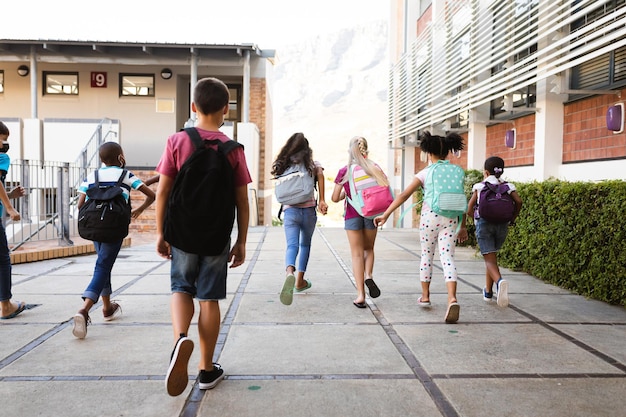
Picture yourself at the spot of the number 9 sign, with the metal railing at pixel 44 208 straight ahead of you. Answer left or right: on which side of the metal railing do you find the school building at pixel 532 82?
left

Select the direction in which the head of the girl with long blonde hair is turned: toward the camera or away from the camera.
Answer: away from the camera

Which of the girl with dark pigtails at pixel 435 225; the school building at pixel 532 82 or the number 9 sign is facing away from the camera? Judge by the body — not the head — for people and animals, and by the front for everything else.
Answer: the girl with dark pigtails

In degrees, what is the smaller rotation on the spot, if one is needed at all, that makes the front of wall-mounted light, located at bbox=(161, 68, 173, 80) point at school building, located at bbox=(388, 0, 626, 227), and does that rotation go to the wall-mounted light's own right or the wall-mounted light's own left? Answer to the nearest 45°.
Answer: approximately 45° to the wall-mounted light's own left

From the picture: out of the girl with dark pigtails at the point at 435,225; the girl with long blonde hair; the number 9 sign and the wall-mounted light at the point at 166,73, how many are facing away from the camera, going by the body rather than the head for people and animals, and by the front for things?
2

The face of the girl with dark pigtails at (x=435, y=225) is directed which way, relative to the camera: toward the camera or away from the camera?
away from the camera

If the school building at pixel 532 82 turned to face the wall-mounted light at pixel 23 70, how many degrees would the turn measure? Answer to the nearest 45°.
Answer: approximately 45° to its right

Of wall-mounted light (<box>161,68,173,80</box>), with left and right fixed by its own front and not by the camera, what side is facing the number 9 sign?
right

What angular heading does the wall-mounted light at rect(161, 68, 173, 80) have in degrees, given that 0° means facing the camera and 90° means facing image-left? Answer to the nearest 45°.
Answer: approximately 0°

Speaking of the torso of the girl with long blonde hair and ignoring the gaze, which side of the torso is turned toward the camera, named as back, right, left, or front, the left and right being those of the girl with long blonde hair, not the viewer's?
back

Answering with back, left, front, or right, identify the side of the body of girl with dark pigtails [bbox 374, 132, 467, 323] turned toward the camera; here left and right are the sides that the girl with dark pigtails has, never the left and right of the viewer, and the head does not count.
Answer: back
